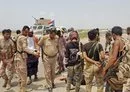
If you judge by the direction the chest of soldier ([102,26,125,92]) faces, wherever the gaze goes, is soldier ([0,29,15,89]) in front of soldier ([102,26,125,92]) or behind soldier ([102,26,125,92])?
in front
